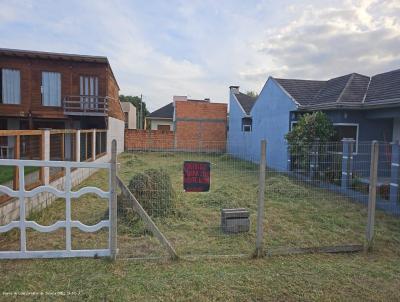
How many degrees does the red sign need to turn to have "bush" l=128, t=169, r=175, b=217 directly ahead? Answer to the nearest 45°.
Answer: approximately 135° to its right

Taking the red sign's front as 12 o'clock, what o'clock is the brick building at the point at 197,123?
The brick building is roughly at 6 o'clock from the red sign.

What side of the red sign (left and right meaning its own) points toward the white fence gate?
right

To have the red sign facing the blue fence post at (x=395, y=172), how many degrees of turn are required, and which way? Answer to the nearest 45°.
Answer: approximately 135° to its left

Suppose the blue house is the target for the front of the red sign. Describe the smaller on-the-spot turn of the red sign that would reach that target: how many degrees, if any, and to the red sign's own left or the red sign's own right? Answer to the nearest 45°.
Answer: approximately 135° to the red sign's own left

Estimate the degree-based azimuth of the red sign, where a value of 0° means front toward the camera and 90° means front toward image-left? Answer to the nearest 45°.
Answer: approximately 0°

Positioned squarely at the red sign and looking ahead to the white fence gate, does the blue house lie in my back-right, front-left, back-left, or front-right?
back-right

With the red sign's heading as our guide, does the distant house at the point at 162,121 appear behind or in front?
behind
